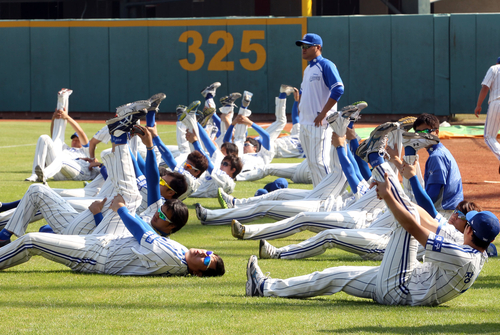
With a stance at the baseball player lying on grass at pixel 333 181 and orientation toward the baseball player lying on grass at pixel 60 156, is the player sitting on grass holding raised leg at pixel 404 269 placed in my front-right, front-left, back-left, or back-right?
back-left

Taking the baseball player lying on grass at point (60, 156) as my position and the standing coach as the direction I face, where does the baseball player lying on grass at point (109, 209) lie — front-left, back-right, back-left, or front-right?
front-right

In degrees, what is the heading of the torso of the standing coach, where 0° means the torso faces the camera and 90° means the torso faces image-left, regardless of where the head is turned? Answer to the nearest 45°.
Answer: approximately 45°

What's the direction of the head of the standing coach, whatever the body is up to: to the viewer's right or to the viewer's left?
to the viewer's left

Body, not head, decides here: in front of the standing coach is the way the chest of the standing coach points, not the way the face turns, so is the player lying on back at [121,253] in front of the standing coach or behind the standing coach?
in front

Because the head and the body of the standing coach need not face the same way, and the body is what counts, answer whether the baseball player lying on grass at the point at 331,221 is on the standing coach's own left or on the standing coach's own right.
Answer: on the standing coach's own left

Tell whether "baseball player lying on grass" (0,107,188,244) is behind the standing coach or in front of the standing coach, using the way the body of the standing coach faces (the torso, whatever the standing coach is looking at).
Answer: in front

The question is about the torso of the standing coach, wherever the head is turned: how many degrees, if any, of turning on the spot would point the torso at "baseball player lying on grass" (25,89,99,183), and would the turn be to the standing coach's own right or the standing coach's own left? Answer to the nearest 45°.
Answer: approximately 90° to the standing coach's own right

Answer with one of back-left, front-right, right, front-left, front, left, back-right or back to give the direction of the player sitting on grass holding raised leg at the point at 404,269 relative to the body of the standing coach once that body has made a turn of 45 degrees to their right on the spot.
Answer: left
